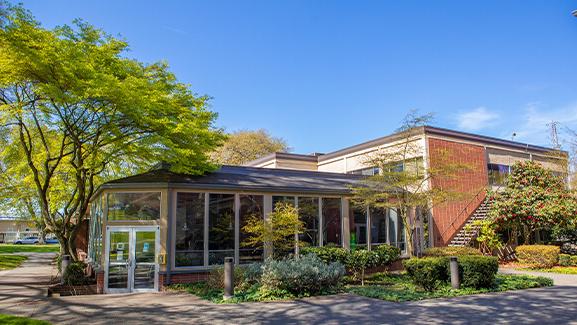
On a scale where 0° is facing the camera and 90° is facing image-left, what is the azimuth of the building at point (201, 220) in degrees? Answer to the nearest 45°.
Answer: approximately 0°

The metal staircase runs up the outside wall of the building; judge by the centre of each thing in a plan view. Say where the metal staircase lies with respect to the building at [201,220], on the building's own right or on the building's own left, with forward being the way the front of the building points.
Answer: on the building's own left

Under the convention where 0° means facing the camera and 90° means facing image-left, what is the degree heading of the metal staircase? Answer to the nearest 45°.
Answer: approximately 45°

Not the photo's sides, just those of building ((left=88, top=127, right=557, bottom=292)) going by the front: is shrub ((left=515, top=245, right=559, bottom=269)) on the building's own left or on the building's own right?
on the building's own left

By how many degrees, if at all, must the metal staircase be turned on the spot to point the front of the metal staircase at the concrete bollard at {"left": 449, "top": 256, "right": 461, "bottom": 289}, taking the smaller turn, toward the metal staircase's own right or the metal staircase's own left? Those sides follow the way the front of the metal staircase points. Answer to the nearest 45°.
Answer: approximately 45° to the metal staircase's own left

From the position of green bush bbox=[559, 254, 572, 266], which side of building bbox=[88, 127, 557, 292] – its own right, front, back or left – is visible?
left

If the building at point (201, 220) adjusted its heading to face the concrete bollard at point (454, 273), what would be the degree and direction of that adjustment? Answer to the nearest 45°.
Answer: approximately 90° to its left
